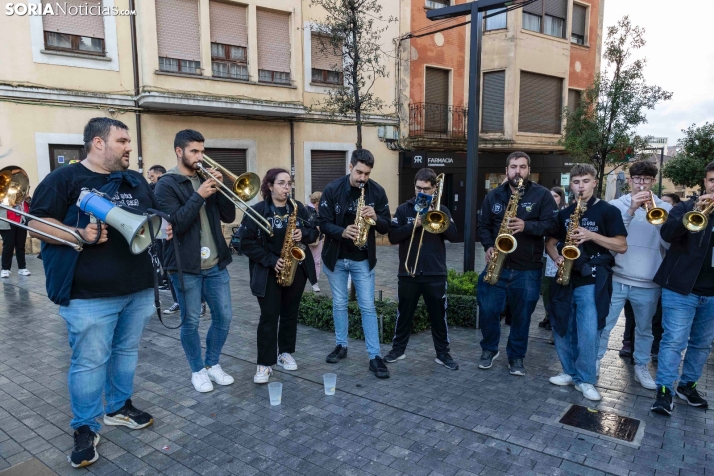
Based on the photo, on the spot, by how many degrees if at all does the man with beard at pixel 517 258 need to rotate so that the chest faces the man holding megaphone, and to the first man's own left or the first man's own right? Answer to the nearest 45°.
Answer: approximately 45° to the first man's own right

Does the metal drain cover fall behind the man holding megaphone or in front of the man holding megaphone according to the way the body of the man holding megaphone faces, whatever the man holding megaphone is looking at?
in front

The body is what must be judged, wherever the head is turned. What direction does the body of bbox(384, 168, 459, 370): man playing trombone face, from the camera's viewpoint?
toward the camera

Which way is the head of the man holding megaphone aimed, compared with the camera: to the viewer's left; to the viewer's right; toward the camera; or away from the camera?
to the viewer's right

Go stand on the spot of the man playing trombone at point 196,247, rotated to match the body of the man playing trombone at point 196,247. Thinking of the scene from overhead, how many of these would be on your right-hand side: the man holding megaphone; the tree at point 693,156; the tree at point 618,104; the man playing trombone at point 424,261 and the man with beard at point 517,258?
1

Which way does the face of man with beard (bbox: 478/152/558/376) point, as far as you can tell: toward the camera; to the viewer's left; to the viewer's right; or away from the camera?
toward the camera

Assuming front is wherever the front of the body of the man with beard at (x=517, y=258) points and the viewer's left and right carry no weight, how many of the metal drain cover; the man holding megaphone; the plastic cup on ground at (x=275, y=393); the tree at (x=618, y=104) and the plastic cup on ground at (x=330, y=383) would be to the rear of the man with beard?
1

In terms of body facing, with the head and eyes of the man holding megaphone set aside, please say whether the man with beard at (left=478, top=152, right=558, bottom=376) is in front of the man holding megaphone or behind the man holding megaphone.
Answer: in front

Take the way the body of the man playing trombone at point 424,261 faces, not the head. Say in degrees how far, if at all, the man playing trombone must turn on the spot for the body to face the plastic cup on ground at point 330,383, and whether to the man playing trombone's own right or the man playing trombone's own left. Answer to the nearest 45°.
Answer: approximately 45° to the man playing trombone's own right

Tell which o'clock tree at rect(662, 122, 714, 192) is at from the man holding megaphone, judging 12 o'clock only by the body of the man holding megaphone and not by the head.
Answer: The tree is roughly at 10 o'clock from the man holding megaphone.

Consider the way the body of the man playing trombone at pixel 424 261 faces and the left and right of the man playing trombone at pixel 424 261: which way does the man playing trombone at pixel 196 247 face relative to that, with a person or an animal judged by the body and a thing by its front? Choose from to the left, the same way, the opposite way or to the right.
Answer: to the left

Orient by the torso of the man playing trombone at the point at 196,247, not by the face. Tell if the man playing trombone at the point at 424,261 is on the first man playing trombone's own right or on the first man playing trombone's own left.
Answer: on the first man playing trombone's own left

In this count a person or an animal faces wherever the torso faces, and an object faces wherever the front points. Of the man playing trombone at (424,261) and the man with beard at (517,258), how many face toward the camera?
2

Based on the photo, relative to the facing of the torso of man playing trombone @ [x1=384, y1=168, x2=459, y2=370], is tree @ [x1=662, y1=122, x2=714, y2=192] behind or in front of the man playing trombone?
behind

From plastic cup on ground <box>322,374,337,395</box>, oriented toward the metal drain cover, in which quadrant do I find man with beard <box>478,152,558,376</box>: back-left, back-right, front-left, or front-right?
front-left

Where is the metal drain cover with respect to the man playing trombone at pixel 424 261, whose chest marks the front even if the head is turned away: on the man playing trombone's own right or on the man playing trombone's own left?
on the man playing trombone's own left

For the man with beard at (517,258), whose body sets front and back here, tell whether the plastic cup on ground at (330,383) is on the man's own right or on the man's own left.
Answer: on the man's own right

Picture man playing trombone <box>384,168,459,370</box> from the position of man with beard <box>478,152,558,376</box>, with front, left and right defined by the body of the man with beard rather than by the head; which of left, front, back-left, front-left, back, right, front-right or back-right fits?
right

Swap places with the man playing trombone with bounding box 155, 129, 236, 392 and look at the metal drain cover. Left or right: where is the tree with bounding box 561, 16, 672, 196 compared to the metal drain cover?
left
